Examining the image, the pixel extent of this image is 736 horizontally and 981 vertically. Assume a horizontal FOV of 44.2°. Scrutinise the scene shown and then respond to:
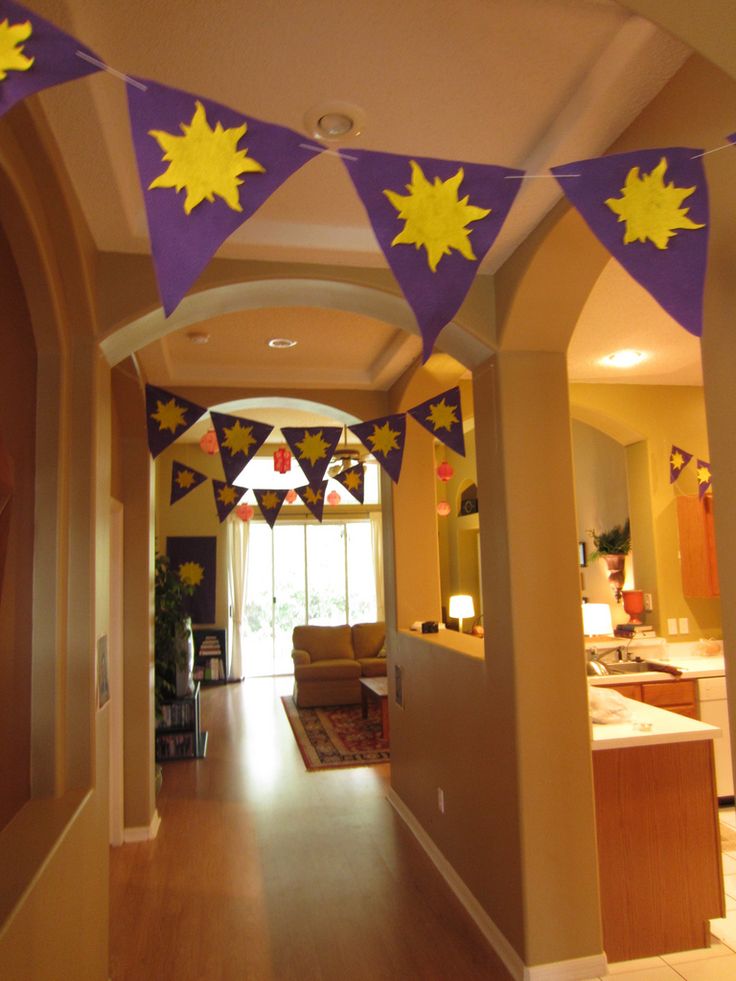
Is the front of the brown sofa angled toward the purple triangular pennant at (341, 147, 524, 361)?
yes

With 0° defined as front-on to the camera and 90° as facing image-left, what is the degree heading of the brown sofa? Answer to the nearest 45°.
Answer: approximately 0°

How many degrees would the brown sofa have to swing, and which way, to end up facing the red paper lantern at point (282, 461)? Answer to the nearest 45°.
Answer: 0° — it already faces it

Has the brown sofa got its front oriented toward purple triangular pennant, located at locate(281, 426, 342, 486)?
yes

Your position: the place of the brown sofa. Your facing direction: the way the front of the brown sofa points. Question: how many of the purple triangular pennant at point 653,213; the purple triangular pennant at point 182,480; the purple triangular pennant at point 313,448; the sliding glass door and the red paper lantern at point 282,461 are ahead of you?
4

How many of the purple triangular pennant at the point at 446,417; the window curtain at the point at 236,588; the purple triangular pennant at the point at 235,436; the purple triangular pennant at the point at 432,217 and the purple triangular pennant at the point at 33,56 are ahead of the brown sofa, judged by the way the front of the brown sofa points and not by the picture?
4

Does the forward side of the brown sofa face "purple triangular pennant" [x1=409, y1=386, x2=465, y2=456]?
yes

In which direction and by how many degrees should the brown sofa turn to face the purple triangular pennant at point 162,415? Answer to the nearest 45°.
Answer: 0° — it already faces it

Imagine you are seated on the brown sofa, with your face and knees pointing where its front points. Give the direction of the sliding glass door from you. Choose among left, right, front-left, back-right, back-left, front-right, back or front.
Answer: back
